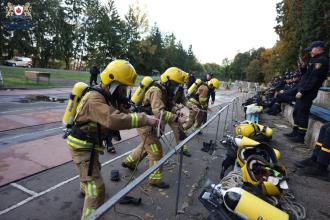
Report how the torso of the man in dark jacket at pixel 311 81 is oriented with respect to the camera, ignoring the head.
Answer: to the viewer's left

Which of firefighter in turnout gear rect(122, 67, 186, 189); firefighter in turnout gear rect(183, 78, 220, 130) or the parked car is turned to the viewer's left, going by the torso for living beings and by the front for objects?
the parked car

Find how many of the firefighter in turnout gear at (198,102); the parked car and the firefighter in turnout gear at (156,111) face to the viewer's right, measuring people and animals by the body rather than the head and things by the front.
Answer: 2

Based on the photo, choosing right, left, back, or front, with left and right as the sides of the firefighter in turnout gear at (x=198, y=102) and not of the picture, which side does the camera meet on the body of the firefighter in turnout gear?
right

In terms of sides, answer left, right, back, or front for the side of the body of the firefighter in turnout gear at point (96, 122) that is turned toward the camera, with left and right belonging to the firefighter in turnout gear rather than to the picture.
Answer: right

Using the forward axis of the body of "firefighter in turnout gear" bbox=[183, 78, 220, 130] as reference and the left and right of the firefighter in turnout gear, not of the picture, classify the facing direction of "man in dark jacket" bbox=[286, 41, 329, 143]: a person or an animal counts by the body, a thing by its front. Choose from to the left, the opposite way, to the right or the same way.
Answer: the opposite way

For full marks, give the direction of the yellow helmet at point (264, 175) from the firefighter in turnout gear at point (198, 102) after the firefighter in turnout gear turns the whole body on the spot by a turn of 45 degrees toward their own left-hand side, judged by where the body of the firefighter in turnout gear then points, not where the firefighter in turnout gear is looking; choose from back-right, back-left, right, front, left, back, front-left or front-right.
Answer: back-right

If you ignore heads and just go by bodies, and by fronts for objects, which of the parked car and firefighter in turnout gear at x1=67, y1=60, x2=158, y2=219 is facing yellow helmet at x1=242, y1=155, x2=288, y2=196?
the firefighter in turnout gear

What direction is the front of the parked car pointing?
to the viewer's left

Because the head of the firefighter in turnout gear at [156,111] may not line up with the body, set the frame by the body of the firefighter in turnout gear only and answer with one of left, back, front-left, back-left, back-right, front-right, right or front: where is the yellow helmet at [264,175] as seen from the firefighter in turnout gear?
front-right

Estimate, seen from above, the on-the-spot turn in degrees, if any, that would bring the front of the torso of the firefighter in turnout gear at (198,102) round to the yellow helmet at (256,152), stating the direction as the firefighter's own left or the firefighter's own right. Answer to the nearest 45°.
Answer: approximately 90° to the firefighter's own right

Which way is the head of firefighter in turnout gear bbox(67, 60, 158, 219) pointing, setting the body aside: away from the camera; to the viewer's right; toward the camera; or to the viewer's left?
to the viewer's right

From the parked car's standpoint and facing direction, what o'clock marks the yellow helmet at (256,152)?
The yellow helmet is roughly at 9 o'clock from the parked car.

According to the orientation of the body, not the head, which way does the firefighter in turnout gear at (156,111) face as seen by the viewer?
to the viewer's right

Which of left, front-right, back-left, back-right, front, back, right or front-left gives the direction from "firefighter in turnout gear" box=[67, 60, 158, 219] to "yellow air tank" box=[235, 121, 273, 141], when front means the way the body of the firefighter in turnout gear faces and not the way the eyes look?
front-left

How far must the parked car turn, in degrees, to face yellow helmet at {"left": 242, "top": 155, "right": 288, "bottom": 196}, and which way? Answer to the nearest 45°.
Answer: approximately 90° to its left
